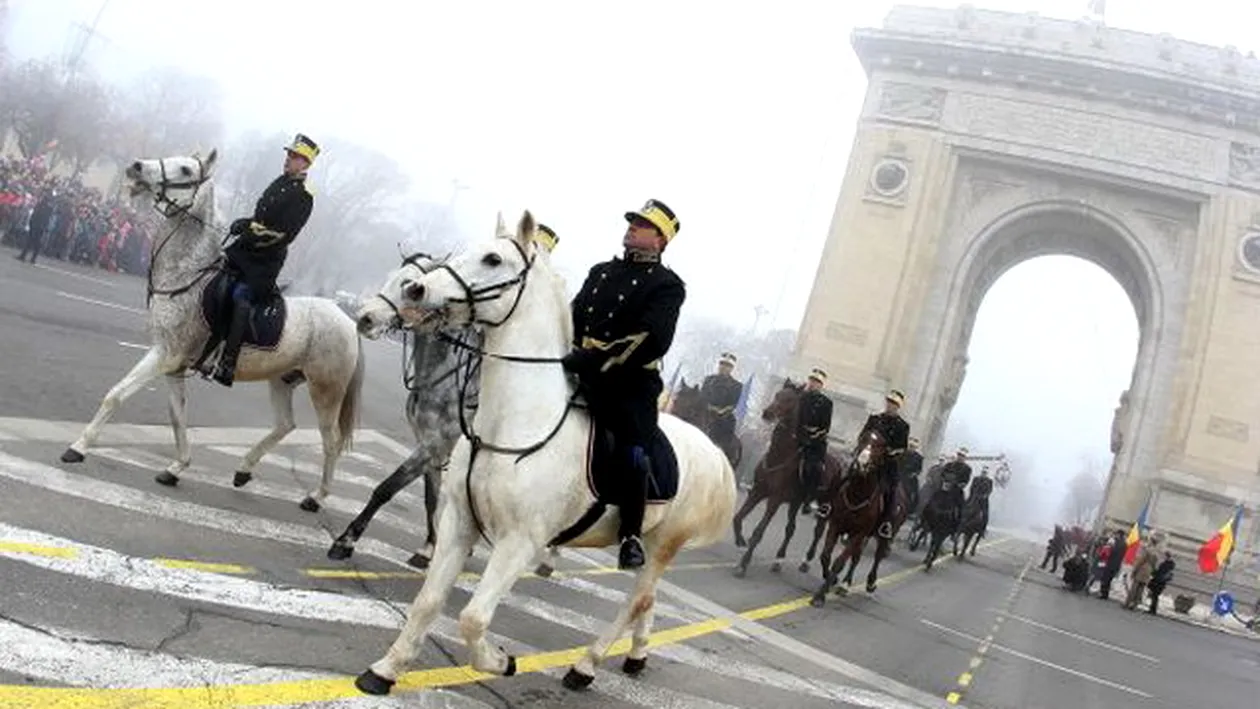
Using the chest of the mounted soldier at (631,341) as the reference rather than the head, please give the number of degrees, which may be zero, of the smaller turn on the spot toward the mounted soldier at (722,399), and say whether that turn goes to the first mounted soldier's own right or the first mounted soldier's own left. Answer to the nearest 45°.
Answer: approximately 135° to the first mounted soldier's own right

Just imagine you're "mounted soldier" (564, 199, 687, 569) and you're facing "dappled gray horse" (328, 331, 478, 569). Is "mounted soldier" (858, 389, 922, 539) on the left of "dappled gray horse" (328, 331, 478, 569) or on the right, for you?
right

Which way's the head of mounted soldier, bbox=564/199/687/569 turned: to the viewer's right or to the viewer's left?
to the viewer's left

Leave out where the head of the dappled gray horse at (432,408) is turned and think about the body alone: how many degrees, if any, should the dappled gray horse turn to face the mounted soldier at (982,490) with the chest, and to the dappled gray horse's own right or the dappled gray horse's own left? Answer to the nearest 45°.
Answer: approximately 180°

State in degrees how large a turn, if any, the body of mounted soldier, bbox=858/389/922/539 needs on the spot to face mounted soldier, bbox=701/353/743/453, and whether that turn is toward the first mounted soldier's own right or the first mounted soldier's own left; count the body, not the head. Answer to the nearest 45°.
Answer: approximately 90° to the first mounted soldier's own right

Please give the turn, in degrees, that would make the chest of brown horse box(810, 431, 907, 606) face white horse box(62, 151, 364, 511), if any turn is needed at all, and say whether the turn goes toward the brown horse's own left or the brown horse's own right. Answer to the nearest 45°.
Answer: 0° — it already faces it

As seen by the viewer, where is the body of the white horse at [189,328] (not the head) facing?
to the viewer's left

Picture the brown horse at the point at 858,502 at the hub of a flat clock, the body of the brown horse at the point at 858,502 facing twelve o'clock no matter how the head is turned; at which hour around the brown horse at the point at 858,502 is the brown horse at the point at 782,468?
the brown horse at the point at 782,468 is roughly at 3 o'clock from the brown horse at the point at 858,502.

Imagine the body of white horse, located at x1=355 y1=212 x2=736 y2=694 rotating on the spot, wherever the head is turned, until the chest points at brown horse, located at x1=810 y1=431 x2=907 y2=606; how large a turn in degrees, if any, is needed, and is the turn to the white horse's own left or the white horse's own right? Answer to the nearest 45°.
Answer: approximately 180°
